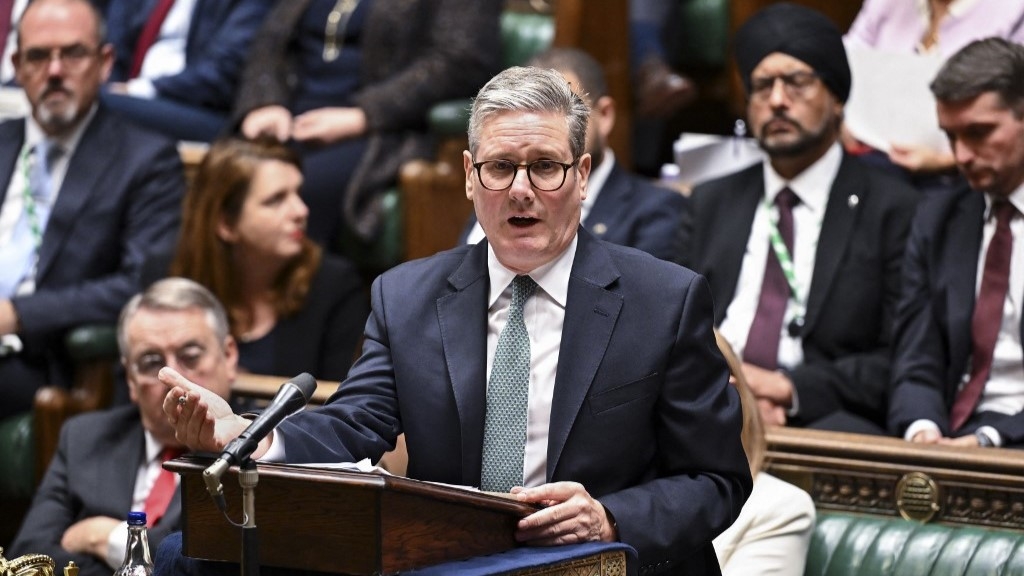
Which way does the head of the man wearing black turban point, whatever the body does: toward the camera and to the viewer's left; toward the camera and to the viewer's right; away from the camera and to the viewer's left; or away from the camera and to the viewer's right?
toward the camera and to the viewer's left

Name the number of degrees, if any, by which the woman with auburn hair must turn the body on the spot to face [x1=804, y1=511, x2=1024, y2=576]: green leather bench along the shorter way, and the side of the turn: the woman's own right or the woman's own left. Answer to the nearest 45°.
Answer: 0° — they already face it

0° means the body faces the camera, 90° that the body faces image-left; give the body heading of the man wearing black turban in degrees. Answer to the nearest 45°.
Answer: approximately 45°

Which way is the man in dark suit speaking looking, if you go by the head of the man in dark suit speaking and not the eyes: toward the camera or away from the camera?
toward the camera

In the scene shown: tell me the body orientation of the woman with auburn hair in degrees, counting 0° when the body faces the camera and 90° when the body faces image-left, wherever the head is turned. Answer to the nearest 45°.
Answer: approximately 315°

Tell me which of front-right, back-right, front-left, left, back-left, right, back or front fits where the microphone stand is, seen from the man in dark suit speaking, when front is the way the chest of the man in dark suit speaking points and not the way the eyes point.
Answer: front-right

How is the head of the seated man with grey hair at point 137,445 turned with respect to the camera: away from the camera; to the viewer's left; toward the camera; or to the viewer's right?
toward the camera

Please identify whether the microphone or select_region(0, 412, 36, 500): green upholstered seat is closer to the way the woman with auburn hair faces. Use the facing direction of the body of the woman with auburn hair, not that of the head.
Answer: the microphone

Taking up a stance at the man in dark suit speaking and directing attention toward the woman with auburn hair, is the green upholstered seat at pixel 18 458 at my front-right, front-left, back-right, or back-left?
front-left

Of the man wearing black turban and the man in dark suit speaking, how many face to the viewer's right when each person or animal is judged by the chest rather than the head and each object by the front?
0

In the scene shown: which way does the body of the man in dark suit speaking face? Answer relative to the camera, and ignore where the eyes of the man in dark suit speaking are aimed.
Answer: toward the camera

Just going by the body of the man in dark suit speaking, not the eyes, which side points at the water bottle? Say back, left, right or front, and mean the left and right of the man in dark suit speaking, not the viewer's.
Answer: right

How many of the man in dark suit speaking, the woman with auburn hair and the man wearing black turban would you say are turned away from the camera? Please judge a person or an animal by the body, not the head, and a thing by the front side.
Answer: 0
